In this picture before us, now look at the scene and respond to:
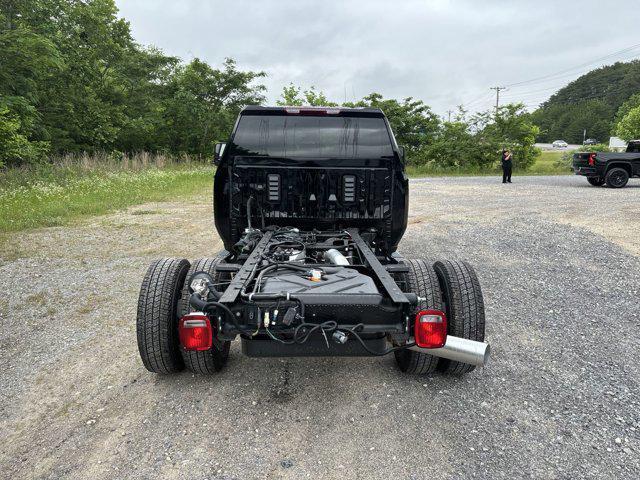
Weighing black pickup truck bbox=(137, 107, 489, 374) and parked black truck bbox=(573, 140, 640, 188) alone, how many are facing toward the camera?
0

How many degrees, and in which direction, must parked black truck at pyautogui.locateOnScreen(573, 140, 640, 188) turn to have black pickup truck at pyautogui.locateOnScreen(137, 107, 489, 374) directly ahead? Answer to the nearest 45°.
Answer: approximately 135° to its right

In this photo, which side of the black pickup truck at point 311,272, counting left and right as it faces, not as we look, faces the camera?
back

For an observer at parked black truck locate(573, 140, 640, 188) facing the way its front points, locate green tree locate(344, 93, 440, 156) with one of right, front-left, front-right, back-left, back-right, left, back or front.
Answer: left

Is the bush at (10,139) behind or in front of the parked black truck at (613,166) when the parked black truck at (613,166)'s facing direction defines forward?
behind

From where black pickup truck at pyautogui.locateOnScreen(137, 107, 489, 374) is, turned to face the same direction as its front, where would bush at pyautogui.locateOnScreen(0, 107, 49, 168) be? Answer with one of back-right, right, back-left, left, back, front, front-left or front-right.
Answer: front-left

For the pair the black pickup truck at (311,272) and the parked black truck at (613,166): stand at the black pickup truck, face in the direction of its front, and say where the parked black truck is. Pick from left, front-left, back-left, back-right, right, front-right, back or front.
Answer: front-right

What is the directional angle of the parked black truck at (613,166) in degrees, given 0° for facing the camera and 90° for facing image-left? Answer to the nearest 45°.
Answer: approximately 225°

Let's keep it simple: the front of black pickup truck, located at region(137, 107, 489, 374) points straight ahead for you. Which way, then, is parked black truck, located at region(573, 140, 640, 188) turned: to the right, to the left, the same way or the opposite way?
to the right

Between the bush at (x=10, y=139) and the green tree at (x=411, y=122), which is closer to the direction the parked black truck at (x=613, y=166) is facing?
the green tree

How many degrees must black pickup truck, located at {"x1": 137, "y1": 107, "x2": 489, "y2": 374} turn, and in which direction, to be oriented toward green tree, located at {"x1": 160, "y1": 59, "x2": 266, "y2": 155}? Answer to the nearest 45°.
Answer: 0° — it already faces it
